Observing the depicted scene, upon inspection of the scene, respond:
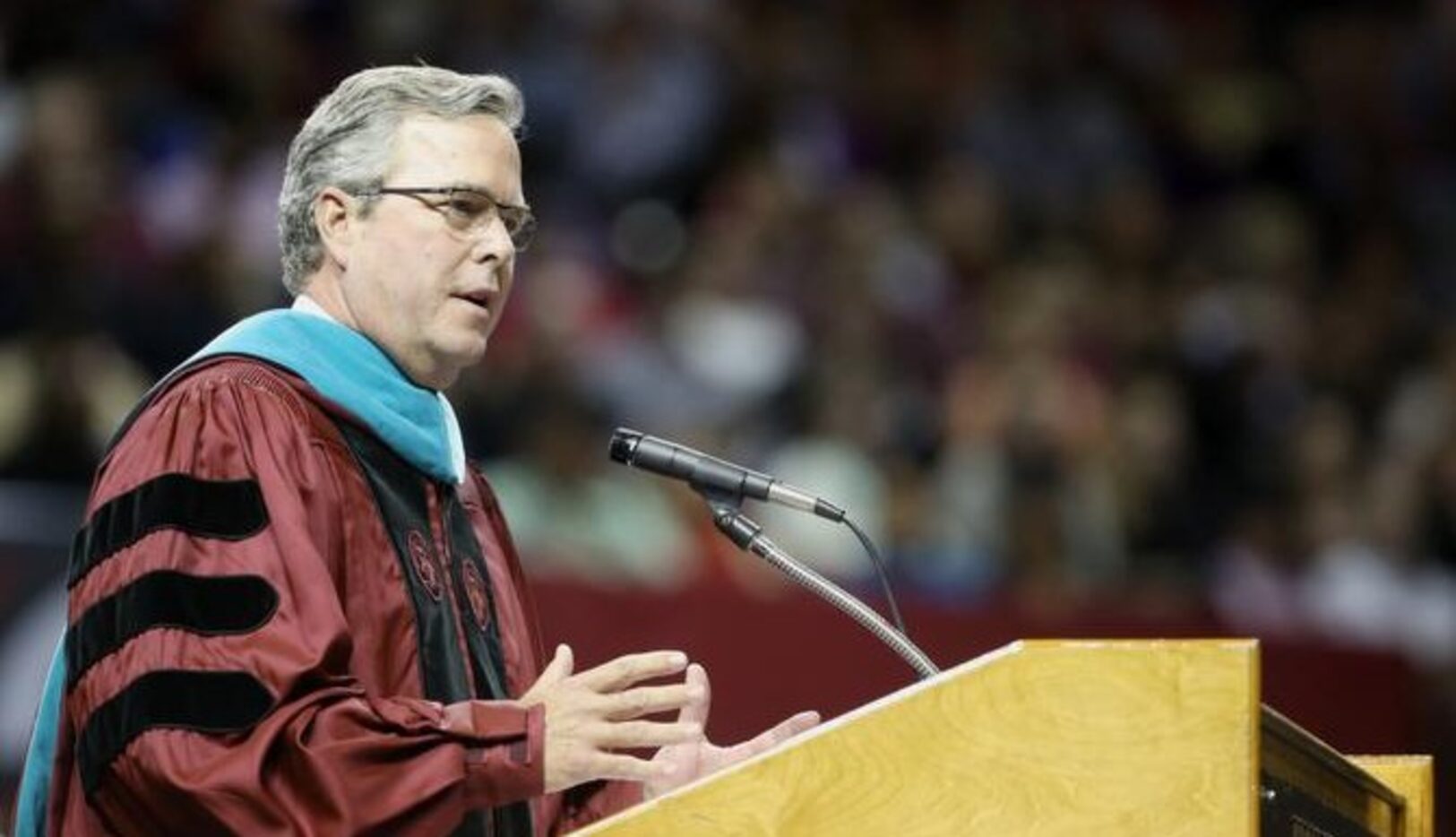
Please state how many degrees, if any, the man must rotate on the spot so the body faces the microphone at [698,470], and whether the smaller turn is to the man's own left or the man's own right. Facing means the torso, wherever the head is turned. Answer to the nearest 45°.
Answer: approximately 45° to the man's own left

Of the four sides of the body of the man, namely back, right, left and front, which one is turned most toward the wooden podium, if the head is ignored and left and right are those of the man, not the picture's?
front

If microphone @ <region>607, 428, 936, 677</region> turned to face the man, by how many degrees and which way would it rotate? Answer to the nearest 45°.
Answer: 0° — it already faces them

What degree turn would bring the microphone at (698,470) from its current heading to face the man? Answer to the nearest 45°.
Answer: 0° — it already faces them

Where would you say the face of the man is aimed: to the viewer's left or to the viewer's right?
to the viewer's right

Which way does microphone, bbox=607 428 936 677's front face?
to the viewer's left

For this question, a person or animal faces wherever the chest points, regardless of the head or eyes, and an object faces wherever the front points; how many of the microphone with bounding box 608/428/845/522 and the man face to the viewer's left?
1

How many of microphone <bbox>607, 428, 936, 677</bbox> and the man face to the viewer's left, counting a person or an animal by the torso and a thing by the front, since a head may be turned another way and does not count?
1
